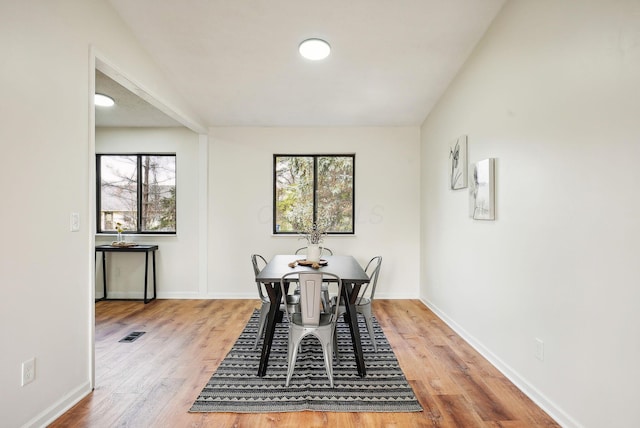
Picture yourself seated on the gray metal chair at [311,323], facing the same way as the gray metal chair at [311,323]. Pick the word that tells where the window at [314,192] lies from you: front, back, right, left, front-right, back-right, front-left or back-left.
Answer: front

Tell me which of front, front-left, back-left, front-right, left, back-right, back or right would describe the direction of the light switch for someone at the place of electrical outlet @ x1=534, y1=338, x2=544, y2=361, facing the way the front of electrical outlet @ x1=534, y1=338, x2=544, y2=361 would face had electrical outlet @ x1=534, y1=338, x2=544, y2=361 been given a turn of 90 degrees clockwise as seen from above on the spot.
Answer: left

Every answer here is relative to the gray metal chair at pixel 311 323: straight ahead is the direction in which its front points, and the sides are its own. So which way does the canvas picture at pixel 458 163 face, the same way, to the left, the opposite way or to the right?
to the left

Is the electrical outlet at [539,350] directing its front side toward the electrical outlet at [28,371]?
yes

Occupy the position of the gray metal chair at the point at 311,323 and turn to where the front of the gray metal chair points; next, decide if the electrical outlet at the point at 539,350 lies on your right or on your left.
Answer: on your right

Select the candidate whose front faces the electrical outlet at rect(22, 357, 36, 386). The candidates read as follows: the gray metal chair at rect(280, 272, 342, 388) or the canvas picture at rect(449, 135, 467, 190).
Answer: the canvas picture

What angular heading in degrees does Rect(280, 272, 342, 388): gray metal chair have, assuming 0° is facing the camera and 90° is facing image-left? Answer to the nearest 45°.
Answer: approximately 180°

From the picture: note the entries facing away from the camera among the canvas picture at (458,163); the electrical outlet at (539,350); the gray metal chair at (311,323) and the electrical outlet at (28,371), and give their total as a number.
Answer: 1

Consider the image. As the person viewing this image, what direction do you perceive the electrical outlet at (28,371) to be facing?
facing the viewer and to the right of the viewer

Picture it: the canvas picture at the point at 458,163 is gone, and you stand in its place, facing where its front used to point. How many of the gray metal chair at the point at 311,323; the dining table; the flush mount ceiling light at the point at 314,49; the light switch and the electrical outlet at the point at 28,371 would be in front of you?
5

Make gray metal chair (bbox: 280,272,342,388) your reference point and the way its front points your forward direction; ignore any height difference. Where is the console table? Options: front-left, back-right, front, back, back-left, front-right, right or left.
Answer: front-left

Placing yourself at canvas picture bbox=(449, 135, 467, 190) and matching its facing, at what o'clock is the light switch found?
The light switch is roughly at 12 o'clock from the canvas picture.

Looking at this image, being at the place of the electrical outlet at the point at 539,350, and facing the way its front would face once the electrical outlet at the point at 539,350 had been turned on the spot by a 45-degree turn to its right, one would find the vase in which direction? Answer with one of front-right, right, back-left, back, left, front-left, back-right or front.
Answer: front

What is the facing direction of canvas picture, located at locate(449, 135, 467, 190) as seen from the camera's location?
facing the viewer and to the left of the viewer

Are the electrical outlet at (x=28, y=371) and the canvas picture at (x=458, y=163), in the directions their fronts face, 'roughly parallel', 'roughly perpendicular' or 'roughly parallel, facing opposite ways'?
roughly parallel, facing opposite ways

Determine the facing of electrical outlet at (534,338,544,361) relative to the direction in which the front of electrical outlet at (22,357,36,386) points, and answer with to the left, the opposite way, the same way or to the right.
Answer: the opposite way

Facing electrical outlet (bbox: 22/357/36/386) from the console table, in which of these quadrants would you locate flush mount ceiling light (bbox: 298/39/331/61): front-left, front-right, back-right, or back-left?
front-left
